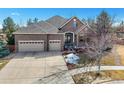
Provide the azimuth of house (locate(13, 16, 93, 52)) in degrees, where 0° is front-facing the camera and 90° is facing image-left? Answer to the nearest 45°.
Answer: approximately 0°

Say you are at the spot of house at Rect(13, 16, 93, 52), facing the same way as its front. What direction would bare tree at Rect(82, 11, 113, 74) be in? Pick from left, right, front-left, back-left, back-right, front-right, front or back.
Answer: front-left

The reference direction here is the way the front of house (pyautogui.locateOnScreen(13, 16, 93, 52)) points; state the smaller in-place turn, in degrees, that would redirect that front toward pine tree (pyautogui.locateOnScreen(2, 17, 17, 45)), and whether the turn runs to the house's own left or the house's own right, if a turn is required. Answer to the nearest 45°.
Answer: approximately 45° to the house's own right
